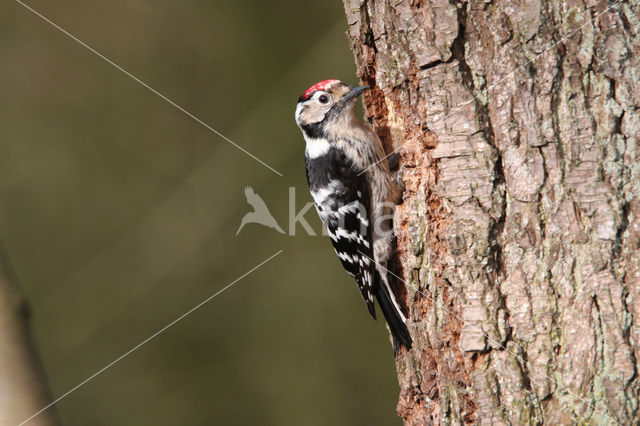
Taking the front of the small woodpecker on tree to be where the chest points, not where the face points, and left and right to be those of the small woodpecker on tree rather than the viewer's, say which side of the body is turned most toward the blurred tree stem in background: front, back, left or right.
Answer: back

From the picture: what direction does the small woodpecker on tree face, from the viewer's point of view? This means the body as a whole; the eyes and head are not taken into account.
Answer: to the viewer's right
